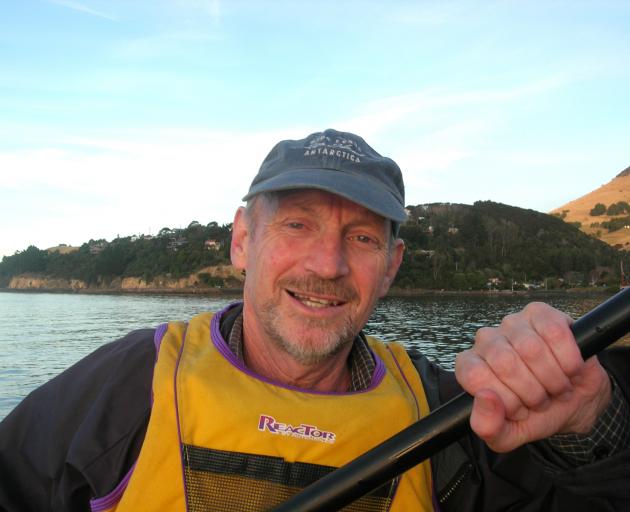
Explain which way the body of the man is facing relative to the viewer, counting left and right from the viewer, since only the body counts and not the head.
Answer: facing the viewer
